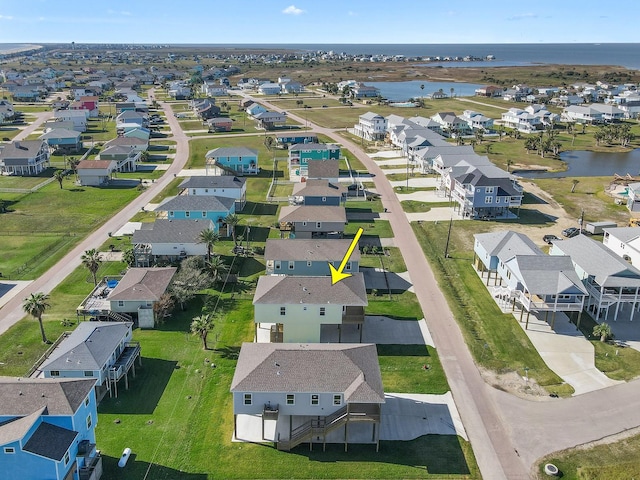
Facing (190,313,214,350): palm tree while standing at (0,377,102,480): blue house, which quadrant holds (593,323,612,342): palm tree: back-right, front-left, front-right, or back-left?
front-right

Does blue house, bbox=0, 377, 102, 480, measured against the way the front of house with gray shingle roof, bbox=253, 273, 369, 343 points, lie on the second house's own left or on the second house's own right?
on the second house's own right

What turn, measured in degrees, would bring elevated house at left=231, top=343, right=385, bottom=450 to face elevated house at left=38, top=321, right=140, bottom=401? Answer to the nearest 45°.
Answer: approximately 180°

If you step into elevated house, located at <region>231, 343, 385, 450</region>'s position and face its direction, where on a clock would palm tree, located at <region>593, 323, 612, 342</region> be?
The palm tree is roughly at 11 o'clock from the elevated house.

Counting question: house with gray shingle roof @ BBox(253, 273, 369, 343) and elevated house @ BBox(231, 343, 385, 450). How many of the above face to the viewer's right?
2

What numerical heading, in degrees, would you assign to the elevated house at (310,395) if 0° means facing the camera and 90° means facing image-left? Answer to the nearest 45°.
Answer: approximately 270°

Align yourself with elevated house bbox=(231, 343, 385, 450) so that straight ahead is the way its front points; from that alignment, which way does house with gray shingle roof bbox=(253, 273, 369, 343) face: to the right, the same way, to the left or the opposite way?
the same way

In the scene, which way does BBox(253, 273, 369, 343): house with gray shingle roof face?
to the viewer's right

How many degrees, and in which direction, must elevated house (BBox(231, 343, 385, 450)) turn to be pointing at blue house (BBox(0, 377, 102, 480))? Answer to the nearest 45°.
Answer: approximately 180°

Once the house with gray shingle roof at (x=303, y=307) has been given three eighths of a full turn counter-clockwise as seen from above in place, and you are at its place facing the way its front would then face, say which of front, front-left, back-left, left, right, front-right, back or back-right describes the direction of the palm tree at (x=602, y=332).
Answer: back-right

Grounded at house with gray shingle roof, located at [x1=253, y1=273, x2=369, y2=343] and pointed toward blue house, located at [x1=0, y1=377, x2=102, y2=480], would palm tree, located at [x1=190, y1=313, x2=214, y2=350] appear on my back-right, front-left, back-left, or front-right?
front-right

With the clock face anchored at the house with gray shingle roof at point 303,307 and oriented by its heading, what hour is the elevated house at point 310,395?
The elevated house is roughly at 3 o'clock from the house with gray shingle roof.
